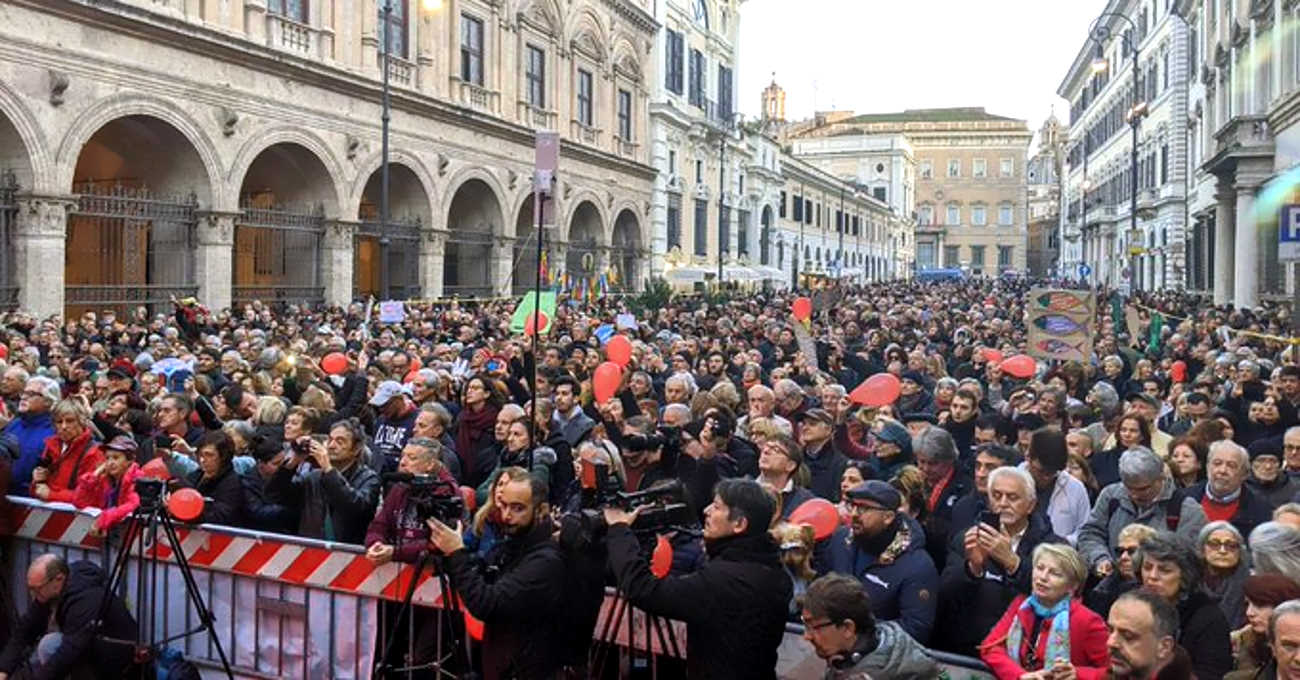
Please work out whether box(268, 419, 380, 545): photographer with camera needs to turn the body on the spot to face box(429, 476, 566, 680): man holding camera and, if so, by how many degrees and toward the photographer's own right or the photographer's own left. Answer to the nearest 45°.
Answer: approximately 45° to the photographer's own left

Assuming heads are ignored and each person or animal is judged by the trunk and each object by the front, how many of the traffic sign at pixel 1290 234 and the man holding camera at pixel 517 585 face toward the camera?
1

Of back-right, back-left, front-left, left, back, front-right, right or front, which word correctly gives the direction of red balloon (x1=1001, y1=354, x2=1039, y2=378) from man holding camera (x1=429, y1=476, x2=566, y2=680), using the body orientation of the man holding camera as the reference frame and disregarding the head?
back-right

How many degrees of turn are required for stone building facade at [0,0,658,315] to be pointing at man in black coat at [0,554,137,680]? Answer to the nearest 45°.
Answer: approximately 45° to its right

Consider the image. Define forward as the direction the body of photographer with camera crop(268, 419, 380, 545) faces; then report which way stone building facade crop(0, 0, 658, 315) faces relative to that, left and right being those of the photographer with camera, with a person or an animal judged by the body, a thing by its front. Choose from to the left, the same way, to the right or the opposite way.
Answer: to the left

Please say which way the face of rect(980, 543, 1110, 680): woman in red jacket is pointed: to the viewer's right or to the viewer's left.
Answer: to the viewer's left

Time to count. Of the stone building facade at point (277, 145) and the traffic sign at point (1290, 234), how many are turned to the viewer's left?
0

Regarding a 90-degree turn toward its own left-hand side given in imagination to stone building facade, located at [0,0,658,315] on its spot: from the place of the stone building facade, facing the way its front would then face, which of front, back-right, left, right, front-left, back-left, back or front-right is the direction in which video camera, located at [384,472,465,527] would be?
back-right

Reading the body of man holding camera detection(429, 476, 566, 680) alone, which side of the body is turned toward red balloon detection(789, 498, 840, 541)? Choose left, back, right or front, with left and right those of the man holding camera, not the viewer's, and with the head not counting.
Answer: back

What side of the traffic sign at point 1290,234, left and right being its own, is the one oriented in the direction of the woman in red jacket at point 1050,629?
front

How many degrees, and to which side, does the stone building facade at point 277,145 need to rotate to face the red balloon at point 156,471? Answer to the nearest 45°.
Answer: approximately 45° to its right

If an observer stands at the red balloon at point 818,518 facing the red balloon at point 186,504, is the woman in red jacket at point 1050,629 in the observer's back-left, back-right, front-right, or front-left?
back-left

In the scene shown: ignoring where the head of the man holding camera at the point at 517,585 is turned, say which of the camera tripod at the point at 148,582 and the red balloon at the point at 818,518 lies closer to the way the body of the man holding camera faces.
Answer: the camera tripod
